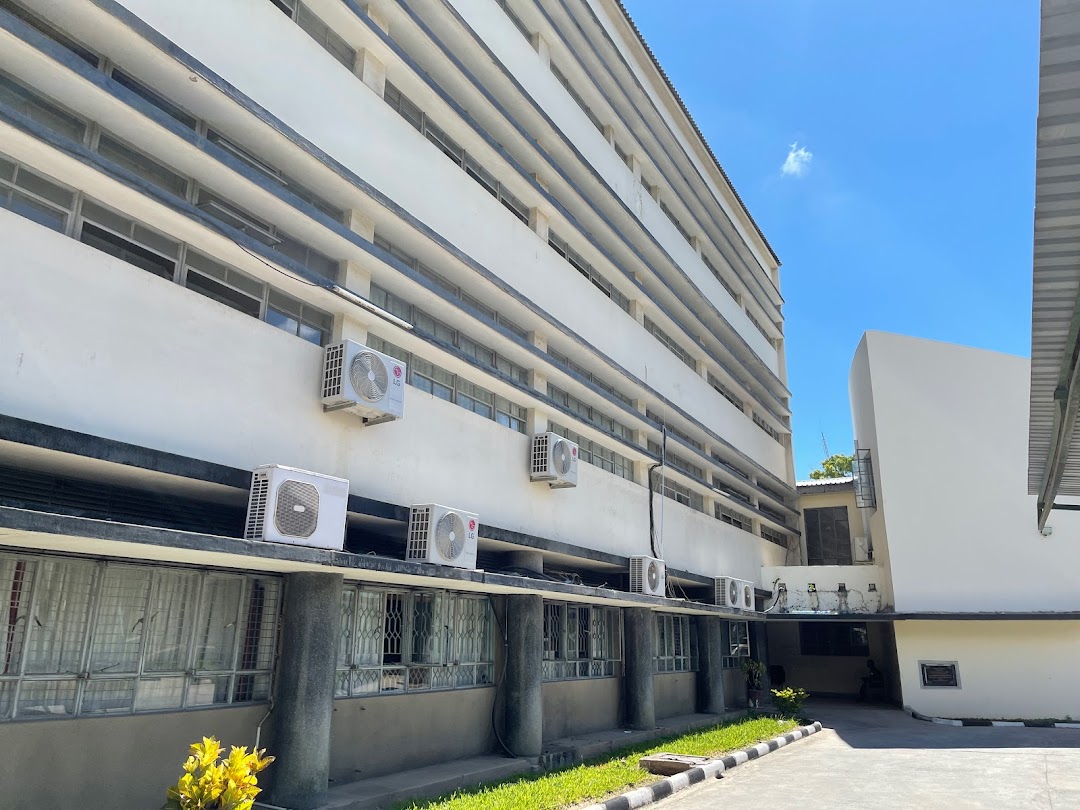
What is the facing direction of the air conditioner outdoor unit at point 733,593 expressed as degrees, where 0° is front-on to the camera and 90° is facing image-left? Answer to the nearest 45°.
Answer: approximately 315°

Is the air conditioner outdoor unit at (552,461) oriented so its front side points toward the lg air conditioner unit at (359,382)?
no

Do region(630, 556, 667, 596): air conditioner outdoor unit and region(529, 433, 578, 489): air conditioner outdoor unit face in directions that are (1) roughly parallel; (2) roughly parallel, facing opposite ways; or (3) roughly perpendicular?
roughly parallel

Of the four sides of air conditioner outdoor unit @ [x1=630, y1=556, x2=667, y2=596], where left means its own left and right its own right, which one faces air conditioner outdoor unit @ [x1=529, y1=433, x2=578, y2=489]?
right

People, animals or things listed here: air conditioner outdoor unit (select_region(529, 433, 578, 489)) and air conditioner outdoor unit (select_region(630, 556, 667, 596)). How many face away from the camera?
0

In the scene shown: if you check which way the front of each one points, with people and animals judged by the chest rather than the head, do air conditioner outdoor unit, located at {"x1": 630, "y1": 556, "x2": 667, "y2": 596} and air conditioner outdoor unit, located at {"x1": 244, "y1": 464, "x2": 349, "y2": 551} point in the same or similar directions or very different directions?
same or similar directions

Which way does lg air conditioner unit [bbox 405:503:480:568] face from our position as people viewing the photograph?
facing the viewer and to the right of the viewer

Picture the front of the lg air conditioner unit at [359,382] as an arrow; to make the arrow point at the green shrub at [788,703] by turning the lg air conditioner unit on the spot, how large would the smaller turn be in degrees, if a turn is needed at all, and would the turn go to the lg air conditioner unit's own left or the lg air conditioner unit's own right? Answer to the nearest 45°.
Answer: approximately 90° to the lg air conditioner unit's own left

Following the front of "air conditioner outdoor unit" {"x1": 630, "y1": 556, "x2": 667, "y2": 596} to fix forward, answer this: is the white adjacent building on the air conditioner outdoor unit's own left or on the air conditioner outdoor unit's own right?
on the air conditioner outdoor unit's own left

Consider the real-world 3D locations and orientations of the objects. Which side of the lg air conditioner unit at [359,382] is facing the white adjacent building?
left

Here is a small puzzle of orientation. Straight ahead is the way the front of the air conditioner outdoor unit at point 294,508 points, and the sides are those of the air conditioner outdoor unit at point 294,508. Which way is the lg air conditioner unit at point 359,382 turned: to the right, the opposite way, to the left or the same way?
the same way

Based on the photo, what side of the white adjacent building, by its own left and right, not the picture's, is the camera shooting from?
front

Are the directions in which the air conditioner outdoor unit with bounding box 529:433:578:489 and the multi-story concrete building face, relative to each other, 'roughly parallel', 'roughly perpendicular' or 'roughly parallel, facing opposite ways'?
roughly parallel

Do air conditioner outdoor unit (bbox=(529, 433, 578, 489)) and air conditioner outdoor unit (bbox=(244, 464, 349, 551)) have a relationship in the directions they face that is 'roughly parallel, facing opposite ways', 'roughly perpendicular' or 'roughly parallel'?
roughly parallel

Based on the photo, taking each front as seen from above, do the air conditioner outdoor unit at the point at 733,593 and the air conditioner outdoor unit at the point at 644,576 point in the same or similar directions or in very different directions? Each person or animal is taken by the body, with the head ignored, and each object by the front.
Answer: same or similar directions

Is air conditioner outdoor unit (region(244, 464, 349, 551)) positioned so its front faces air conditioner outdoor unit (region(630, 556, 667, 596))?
no

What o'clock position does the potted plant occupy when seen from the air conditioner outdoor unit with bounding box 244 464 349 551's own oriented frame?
The potted plant is roughly at 9 o'clock from the air conditioner outdoor unit.

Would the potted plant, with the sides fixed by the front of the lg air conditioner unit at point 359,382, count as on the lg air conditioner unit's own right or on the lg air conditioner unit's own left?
on the lg air conditioner unit's own left

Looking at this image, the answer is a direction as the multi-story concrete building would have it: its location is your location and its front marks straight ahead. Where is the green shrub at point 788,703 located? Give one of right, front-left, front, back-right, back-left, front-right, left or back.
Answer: left
